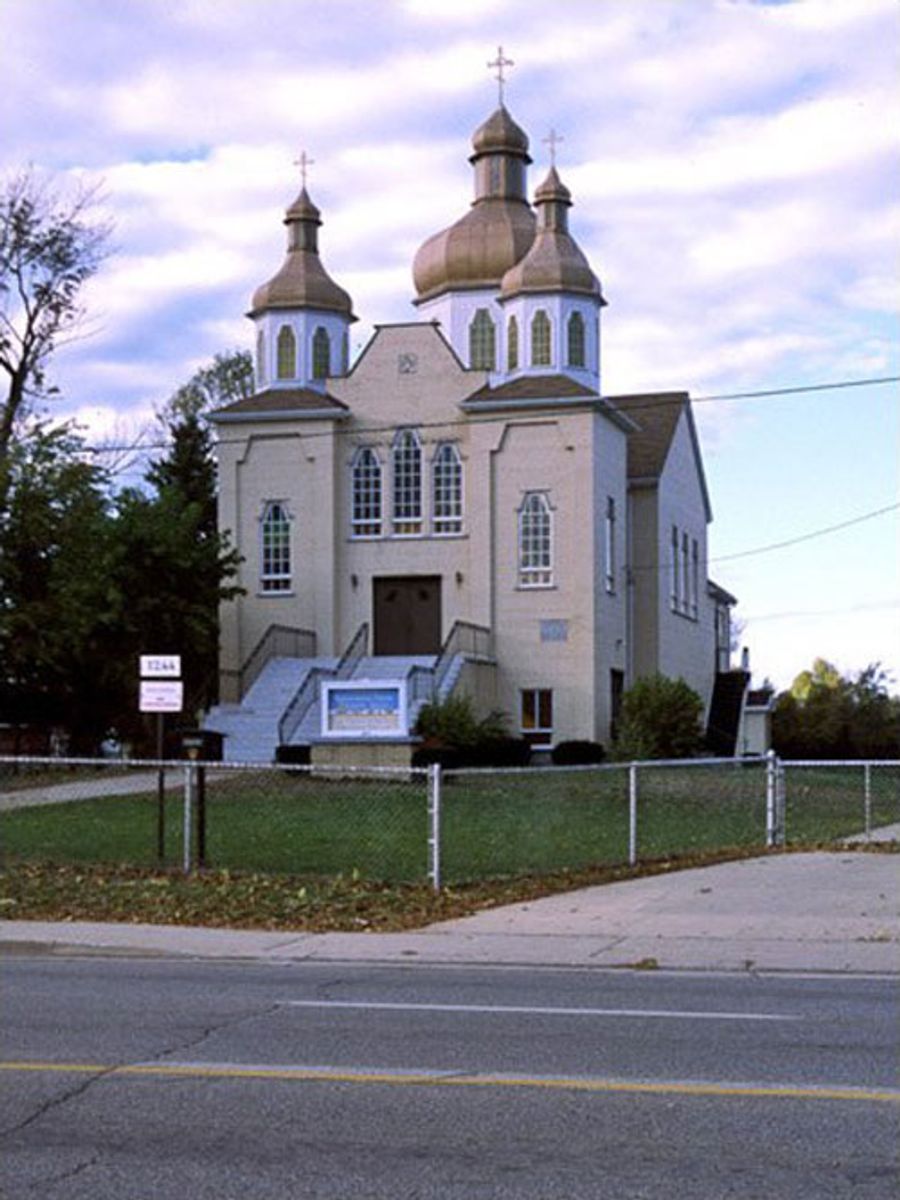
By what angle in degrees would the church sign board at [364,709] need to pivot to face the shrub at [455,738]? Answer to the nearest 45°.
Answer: approximately 135° to its left

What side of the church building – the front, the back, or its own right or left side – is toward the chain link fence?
front

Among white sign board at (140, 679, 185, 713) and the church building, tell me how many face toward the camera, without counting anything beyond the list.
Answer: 2

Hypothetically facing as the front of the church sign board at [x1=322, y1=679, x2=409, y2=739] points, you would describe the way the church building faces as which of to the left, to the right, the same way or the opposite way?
the same way

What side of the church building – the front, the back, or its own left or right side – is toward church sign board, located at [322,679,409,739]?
front

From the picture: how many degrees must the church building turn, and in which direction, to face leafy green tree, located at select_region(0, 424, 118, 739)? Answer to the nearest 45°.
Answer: approximately 45° to its right

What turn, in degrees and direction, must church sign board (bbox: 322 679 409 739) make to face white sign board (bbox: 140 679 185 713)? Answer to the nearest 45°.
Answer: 0° — it already faces it

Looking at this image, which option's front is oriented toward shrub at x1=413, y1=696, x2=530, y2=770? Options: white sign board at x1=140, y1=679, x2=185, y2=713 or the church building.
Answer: the church building

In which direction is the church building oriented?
toward the camera

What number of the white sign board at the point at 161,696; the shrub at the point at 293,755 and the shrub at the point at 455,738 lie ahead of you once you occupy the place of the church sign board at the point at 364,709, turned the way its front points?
1

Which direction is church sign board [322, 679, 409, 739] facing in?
toward the camera

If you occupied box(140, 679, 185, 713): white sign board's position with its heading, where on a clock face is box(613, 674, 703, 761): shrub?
The shrub is roughly at 7 o'clock from the white sign board.

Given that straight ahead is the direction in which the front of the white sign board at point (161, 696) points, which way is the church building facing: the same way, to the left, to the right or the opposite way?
the same way

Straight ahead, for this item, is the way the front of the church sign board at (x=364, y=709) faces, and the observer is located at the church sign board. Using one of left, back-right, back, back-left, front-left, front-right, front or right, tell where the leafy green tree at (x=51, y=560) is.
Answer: back-right

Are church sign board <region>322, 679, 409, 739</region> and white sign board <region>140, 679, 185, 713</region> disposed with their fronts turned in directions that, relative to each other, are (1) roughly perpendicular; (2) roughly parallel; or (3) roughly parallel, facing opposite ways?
roughly parallel

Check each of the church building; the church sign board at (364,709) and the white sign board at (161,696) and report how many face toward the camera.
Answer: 3

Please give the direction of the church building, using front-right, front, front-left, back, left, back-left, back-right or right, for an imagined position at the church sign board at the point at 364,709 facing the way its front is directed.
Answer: back
